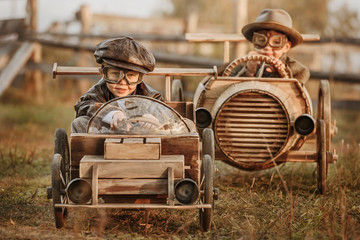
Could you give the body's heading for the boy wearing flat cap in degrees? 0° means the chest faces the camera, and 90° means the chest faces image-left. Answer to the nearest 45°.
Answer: approximately 0°

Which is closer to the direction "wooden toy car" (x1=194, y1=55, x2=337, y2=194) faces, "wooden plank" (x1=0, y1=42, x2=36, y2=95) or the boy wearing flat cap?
the boy wearing flat cap

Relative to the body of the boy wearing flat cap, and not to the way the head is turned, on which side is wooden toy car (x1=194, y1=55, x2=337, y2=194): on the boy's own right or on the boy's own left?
on the boy's own left

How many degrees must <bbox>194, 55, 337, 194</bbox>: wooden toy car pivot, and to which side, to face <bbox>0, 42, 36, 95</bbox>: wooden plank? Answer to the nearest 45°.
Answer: approximately 135° to its right

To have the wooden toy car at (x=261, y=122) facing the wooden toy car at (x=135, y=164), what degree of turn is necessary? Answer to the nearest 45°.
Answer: approximately 45° to its right

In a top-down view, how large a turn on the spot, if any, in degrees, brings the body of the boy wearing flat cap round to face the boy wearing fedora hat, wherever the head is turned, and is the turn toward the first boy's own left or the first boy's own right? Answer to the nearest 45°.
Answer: approximately 135° to the first boy's own left

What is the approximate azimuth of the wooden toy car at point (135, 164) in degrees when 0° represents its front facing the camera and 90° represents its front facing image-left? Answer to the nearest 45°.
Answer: approximately 0°
